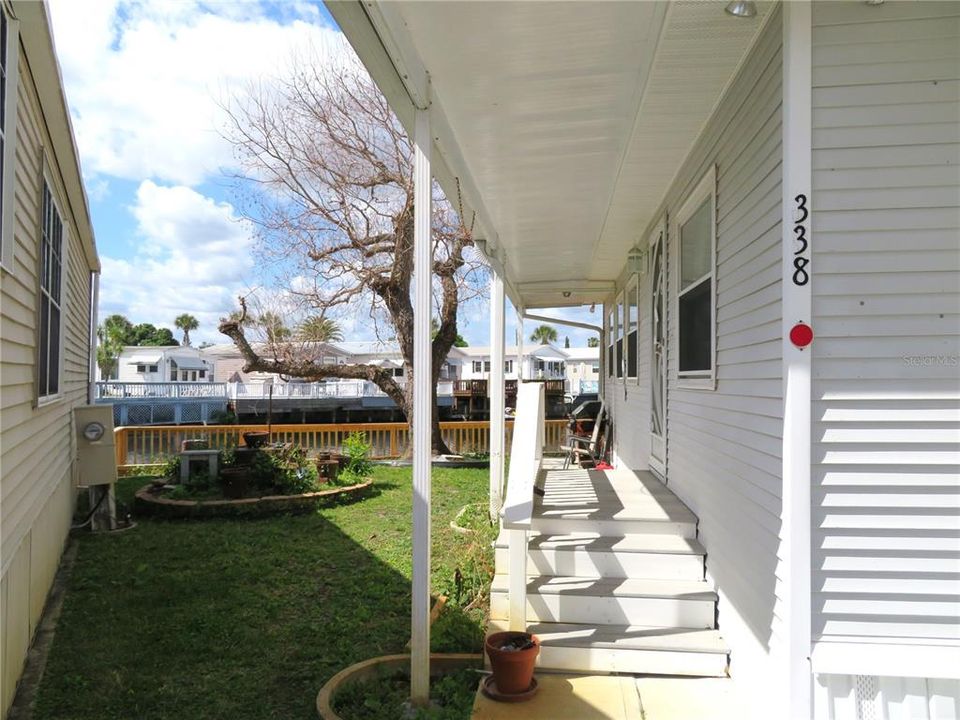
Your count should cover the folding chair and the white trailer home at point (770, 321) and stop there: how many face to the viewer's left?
2

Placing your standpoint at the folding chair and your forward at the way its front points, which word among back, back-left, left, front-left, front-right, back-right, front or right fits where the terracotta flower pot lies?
left

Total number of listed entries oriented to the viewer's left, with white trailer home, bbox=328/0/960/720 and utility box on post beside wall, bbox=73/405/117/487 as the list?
1

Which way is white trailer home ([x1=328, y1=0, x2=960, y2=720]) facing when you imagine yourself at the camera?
facing to the left of the viewer

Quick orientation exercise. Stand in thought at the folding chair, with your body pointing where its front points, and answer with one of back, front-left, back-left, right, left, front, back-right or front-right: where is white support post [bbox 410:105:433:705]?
left

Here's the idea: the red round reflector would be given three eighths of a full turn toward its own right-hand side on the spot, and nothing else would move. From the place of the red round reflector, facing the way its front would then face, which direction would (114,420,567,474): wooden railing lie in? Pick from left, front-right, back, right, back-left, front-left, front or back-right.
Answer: front

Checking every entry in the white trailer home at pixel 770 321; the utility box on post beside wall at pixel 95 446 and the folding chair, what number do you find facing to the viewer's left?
2

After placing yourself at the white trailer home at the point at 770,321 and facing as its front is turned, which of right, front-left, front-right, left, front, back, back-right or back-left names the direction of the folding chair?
right

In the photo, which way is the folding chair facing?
to the viewer's left

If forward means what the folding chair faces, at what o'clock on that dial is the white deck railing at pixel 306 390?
The white deck railing is roughly at 2 o'clock from the folding chair.

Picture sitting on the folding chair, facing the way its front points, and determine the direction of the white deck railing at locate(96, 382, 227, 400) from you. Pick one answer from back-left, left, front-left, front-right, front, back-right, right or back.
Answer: front-right

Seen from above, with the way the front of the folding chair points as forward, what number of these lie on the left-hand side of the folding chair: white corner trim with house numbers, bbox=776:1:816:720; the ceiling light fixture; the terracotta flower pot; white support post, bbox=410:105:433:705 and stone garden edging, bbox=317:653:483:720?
5

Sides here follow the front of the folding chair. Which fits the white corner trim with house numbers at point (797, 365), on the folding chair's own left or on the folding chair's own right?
on the folding chair's own left

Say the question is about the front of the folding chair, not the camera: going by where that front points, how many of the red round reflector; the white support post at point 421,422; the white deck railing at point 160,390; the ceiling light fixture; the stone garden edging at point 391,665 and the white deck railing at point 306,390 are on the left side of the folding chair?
4
